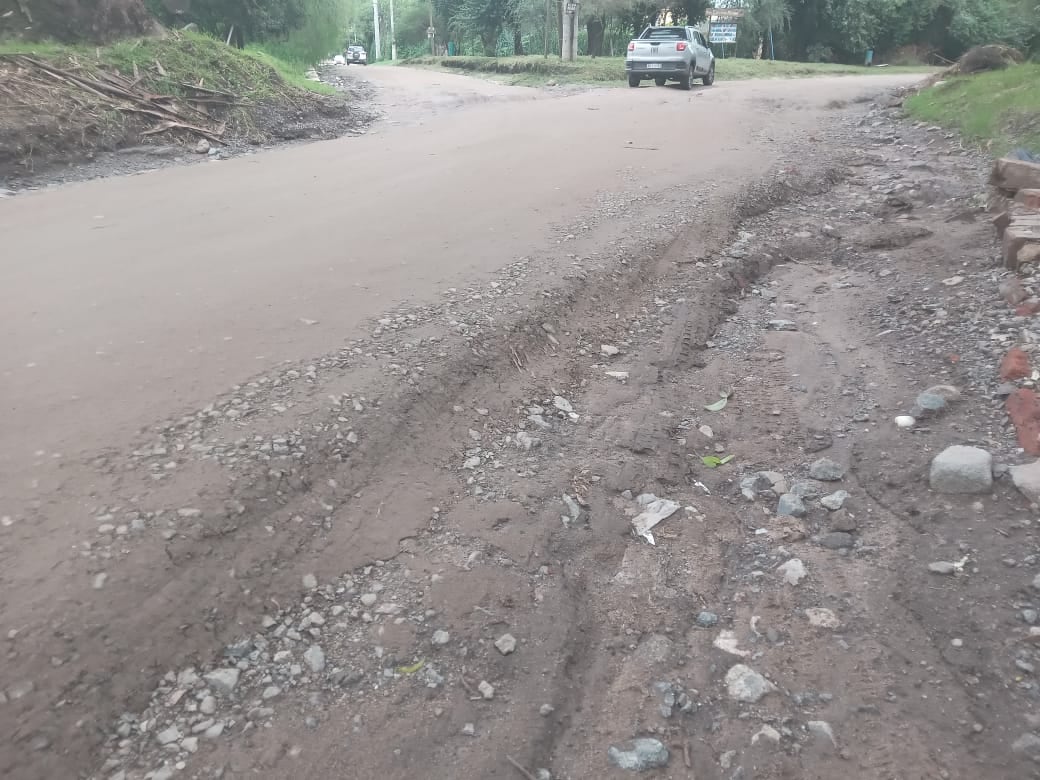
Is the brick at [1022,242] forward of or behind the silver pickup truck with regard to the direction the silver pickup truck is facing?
behind

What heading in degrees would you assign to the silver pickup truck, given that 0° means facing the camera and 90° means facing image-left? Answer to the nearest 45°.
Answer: approximately 180°

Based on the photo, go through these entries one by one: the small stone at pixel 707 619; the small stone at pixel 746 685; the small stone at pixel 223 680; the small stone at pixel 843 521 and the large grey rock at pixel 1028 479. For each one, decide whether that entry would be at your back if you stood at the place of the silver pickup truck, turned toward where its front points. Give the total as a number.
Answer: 5

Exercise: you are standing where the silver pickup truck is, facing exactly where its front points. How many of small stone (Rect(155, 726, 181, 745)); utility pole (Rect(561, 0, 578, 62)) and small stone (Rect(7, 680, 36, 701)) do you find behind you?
2

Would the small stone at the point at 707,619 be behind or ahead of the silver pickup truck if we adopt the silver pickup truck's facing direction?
behind

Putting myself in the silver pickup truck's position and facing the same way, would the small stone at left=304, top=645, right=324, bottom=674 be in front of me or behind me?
behind

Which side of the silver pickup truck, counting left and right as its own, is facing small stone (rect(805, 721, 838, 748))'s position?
back

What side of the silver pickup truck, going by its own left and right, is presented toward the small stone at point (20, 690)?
back
